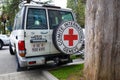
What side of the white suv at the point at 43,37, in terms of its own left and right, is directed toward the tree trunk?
back

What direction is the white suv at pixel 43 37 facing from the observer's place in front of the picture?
facing away from the viewer and to the left of the viewer
